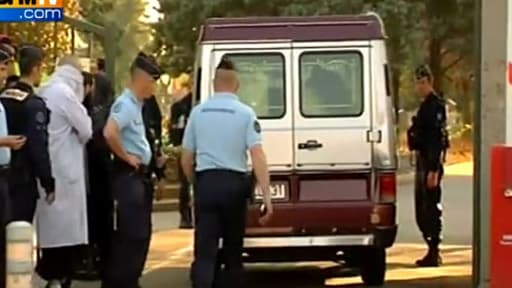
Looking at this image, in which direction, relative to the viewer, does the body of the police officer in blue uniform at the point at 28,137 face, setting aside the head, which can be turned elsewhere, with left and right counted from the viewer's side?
facing away from the viewer and to the right of the viewer

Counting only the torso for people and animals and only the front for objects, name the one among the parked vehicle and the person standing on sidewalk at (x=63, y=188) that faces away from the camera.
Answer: the parked vehicle

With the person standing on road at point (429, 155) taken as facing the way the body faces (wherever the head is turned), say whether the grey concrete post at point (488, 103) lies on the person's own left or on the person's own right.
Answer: on the person's own left

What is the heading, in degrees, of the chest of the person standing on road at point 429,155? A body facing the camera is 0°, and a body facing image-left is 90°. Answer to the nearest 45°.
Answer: approximately 90°

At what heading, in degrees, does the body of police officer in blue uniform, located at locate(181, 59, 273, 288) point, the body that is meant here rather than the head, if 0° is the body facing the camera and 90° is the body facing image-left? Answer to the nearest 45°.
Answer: approximately 180°

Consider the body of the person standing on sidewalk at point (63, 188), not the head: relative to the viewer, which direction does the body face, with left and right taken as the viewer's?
facing to the right of the viewer

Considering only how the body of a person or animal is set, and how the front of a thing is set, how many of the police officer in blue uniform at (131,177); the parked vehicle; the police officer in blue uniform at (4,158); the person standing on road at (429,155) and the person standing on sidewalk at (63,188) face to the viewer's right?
3

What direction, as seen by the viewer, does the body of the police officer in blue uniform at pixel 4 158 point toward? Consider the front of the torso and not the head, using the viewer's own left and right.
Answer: facing to the right of the viewer

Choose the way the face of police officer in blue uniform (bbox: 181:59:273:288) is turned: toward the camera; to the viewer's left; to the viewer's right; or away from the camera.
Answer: away from the camera

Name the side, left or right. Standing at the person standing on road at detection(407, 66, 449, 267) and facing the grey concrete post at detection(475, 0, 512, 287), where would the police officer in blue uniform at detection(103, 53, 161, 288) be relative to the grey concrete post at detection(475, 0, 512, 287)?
right

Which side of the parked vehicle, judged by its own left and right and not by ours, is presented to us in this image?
back

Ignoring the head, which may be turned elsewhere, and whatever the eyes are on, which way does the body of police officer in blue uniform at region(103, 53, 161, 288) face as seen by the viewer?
to the viewer's right

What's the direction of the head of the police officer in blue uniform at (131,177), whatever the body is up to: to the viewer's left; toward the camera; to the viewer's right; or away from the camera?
to the viewer's right
